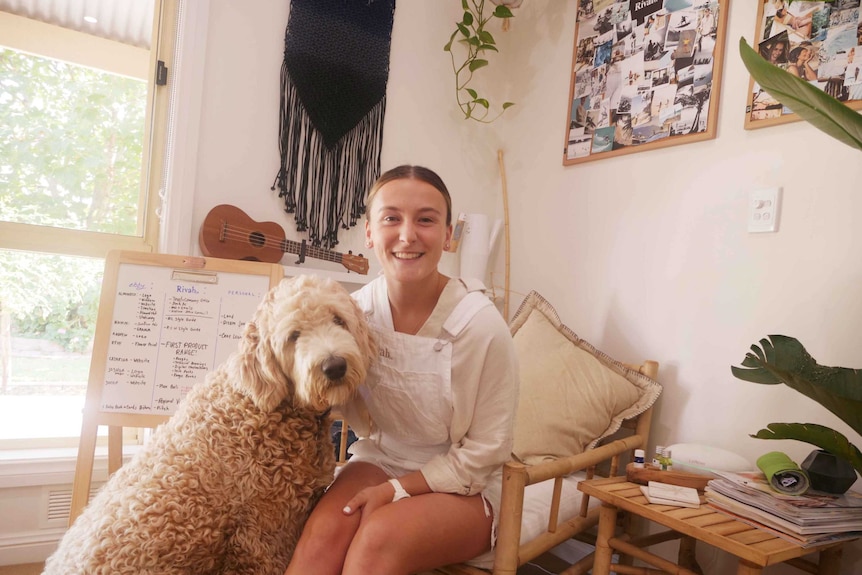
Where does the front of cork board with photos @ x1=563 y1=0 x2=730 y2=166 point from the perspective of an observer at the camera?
facing the viewer and to the left of the viewer

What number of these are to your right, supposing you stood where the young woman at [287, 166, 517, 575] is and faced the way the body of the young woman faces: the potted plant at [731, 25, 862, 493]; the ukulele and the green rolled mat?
1

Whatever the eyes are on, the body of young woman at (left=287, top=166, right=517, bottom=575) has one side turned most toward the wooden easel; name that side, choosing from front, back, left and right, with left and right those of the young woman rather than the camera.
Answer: right

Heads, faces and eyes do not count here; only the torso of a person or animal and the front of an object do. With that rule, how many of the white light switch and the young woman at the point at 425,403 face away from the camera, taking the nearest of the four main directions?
0

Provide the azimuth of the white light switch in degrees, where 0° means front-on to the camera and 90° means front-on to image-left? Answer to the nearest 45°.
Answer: approximately 45°

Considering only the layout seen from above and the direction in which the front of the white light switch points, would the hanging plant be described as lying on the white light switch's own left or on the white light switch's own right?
on the white light switch's own right

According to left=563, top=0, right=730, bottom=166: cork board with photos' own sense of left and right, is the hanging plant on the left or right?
on its right

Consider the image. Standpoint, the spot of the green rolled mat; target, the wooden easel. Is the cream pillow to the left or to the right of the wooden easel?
right

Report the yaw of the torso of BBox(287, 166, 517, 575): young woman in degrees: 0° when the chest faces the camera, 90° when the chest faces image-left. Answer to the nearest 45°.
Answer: approximately 45°

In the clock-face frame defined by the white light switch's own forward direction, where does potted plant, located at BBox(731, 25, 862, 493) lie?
The potted plant is roughly at 10 o'clock from the white light switch.

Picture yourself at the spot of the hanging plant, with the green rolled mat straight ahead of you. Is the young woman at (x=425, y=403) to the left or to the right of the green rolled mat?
right

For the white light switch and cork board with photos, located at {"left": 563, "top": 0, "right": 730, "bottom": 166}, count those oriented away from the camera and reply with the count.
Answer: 0
